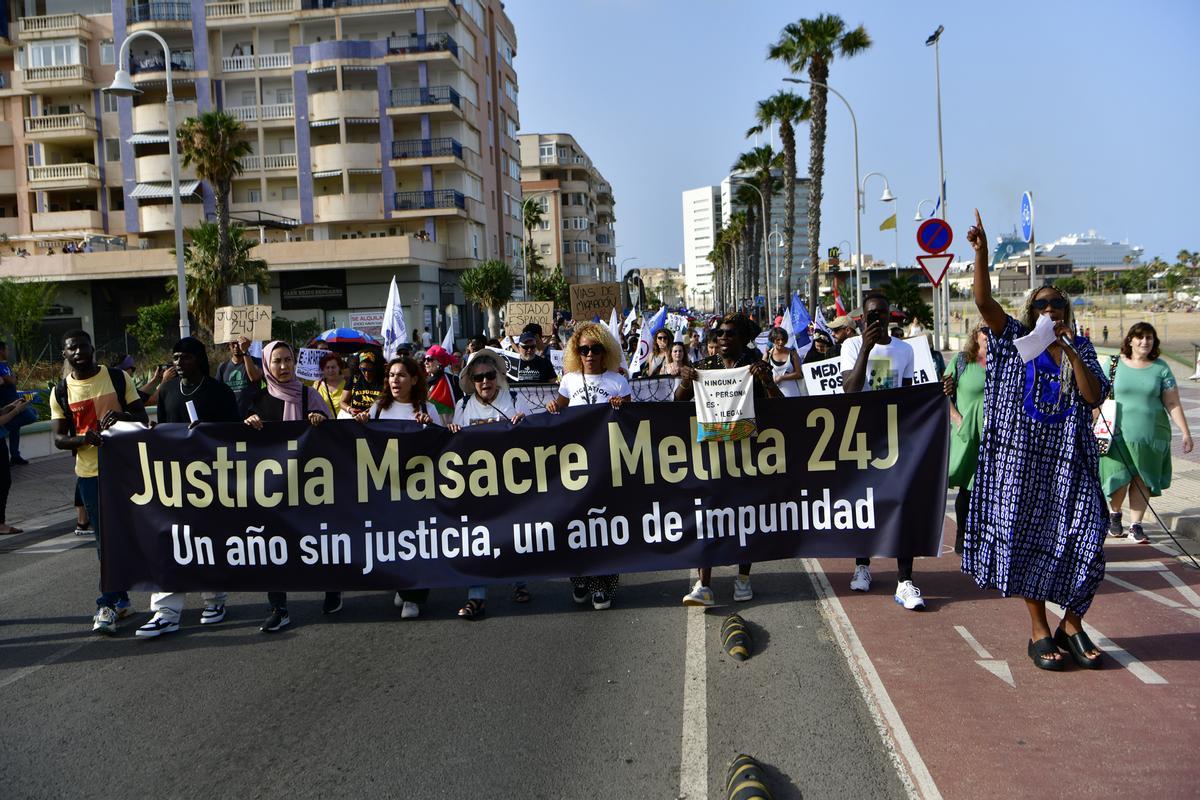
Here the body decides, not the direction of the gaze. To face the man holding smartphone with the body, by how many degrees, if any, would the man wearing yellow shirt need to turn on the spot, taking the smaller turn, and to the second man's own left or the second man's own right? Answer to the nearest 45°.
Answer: approximately 45° to the second man's own left

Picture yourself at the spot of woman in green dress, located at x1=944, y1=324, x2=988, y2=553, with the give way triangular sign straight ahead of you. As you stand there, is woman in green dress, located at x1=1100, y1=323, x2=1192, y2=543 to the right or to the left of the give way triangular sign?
right

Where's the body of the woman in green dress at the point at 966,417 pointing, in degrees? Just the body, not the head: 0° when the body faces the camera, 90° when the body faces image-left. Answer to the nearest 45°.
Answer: approximately 315°

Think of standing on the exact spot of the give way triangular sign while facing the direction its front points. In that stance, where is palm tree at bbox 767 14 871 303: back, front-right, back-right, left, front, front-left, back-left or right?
back

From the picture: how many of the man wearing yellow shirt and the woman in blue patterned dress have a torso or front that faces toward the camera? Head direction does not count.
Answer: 2

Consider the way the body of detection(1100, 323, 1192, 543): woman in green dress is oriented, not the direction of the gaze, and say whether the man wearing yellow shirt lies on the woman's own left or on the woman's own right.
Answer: on the woman's own right

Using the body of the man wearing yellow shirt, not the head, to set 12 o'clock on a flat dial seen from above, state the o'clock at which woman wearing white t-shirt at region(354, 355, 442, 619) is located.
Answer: The woman wearing white t-shirt is roughly at 10 o'clock from the man wearing yellow shirt.

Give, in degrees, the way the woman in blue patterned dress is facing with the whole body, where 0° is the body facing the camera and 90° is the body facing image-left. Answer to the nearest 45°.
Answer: approximately 0°
